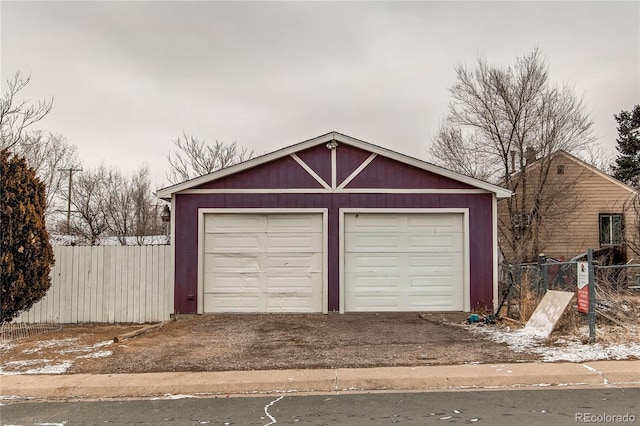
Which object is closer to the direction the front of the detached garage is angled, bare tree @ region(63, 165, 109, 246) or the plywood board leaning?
the plywood board leaning

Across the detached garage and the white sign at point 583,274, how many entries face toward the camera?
2

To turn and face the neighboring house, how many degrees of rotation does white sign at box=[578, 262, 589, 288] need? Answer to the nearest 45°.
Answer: approximately 180°

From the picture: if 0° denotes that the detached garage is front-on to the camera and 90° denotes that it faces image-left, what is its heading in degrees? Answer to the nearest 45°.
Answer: approximately 0°

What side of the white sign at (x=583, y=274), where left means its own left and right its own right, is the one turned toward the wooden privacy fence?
right

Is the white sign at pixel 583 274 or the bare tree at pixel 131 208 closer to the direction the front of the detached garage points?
the white sign

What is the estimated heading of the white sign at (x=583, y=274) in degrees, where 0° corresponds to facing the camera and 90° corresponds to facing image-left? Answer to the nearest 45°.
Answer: approximately 0°

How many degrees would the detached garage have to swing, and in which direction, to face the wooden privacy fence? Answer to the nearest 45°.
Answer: approximately 90° to its right
